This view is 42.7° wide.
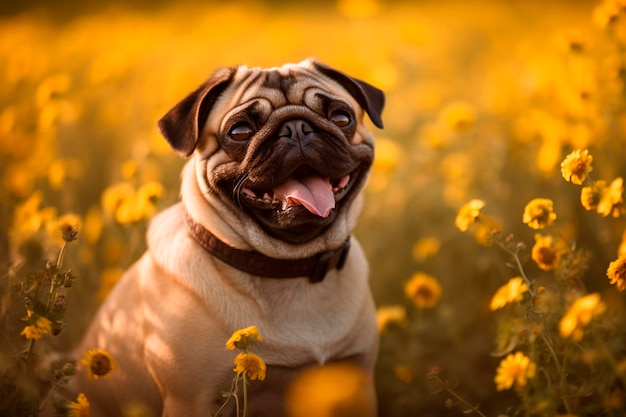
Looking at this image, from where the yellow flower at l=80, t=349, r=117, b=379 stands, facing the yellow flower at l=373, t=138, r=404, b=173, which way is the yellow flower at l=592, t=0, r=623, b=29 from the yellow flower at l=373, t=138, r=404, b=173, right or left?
right

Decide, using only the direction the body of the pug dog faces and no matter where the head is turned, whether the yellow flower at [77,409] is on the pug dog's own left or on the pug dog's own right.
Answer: on the pug dog's own right

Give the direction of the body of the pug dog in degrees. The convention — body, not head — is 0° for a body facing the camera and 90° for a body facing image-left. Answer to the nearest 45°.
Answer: approximately 315°

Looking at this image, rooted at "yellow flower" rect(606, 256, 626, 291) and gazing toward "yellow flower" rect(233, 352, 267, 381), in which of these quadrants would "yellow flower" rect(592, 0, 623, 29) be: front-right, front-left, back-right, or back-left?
back-right

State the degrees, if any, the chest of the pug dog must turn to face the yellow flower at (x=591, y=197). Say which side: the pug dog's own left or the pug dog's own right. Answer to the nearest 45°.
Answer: approximately 45° to the pug dog's own left

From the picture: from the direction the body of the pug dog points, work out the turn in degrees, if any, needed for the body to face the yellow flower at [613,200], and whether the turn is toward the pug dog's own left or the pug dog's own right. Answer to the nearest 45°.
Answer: approximately 45° to the pug dog's own left
